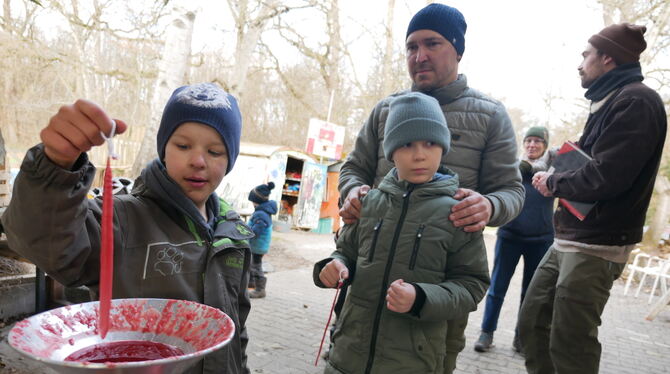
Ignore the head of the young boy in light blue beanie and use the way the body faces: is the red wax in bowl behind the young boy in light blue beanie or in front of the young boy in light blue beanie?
in front

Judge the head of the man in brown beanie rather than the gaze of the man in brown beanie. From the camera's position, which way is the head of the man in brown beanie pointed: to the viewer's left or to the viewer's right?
to the viewer's left

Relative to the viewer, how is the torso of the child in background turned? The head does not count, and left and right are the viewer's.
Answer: facing to the left of the viewer

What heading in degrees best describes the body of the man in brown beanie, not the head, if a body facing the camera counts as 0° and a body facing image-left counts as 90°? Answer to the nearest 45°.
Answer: approximately 90°

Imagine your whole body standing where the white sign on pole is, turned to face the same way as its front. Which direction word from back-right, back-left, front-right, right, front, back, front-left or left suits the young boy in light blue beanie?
front

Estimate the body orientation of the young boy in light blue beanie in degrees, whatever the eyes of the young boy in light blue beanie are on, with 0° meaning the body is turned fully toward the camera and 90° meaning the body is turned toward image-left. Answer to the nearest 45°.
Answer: approximately 0°

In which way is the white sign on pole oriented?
toward the camera

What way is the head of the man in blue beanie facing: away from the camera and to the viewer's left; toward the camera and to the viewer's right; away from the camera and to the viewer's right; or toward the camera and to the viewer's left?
toward the camera and to the viewer's left

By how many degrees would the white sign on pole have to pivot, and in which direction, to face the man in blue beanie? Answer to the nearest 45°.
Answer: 0° — it already faces them

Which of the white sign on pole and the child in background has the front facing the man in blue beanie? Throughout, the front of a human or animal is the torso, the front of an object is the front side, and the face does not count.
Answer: the white sign on pole

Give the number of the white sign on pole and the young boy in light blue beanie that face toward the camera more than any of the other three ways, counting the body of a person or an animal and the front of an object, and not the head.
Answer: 2

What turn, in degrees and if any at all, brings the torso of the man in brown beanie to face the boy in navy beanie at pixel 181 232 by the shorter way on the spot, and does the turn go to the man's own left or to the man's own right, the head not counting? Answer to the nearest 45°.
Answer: approximately 45° to the man's own left

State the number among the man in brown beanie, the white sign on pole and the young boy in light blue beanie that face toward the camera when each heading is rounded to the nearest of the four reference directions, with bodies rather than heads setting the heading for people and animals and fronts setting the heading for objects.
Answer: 2

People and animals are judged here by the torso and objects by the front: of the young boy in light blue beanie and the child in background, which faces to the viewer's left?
the child in background
